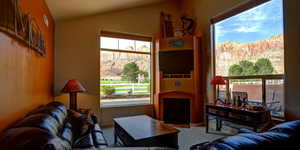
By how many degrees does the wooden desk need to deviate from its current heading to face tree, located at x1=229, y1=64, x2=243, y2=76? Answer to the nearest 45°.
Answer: approximately 135° to its right

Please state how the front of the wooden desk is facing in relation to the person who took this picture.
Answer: facing the viewer and to the left of the viewer

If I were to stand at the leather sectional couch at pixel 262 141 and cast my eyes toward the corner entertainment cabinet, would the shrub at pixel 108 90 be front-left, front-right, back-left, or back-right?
front-left

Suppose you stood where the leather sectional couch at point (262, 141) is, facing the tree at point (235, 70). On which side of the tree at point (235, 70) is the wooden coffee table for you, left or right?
left

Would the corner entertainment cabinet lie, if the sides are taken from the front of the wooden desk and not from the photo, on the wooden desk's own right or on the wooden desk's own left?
on the wooden desk's own right

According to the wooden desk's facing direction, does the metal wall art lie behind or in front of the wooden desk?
in front

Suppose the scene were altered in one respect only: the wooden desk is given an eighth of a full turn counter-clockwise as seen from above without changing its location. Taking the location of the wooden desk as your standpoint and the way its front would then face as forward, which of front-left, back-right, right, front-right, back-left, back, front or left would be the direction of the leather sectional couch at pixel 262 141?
front

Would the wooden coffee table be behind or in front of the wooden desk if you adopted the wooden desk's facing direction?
in front
